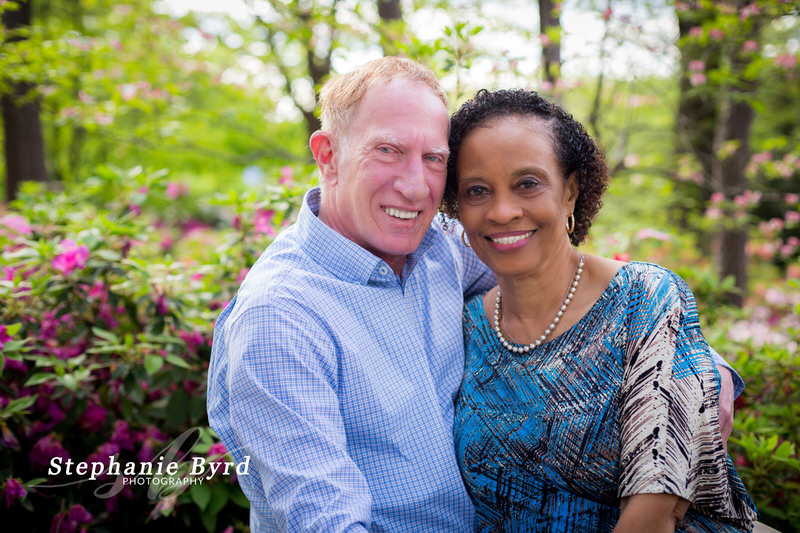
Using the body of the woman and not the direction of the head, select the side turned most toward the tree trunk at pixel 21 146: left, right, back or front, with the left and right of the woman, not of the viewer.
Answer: right

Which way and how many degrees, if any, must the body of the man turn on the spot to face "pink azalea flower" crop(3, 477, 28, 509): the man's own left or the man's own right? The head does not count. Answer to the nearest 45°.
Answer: approximately 135° to the man's own right

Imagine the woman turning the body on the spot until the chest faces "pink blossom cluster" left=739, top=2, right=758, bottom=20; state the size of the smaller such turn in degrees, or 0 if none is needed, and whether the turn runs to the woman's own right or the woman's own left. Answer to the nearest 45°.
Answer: approximately 135° to the woman's own right

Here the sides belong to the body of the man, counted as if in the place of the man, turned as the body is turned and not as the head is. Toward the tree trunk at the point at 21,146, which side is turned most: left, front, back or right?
back

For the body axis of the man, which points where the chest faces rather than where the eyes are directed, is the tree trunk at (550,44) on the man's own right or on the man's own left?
on the man's own left

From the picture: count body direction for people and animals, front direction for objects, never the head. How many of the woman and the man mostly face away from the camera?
0

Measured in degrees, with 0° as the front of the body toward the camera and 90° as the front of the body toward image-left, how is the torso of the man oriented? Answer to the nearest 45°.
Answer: approximately 315°

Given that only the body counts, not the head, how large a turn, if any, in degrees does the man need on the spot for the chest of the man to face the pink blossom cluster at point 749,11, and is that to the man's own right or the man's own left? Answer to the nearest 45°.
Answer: approximately 90° to the man's own left
